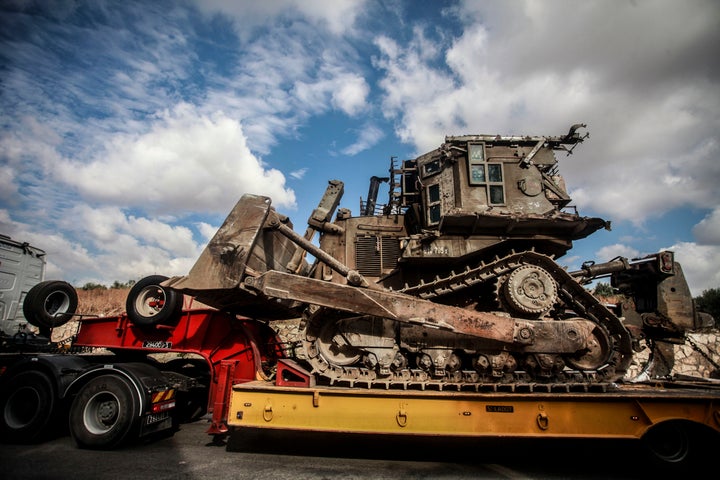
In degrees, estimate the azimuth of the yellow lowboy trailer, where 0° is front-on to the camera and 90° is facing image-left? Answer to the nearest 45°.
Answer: approximately 90°

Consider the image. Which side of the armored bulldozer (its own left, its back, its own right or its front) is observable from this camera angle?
left
